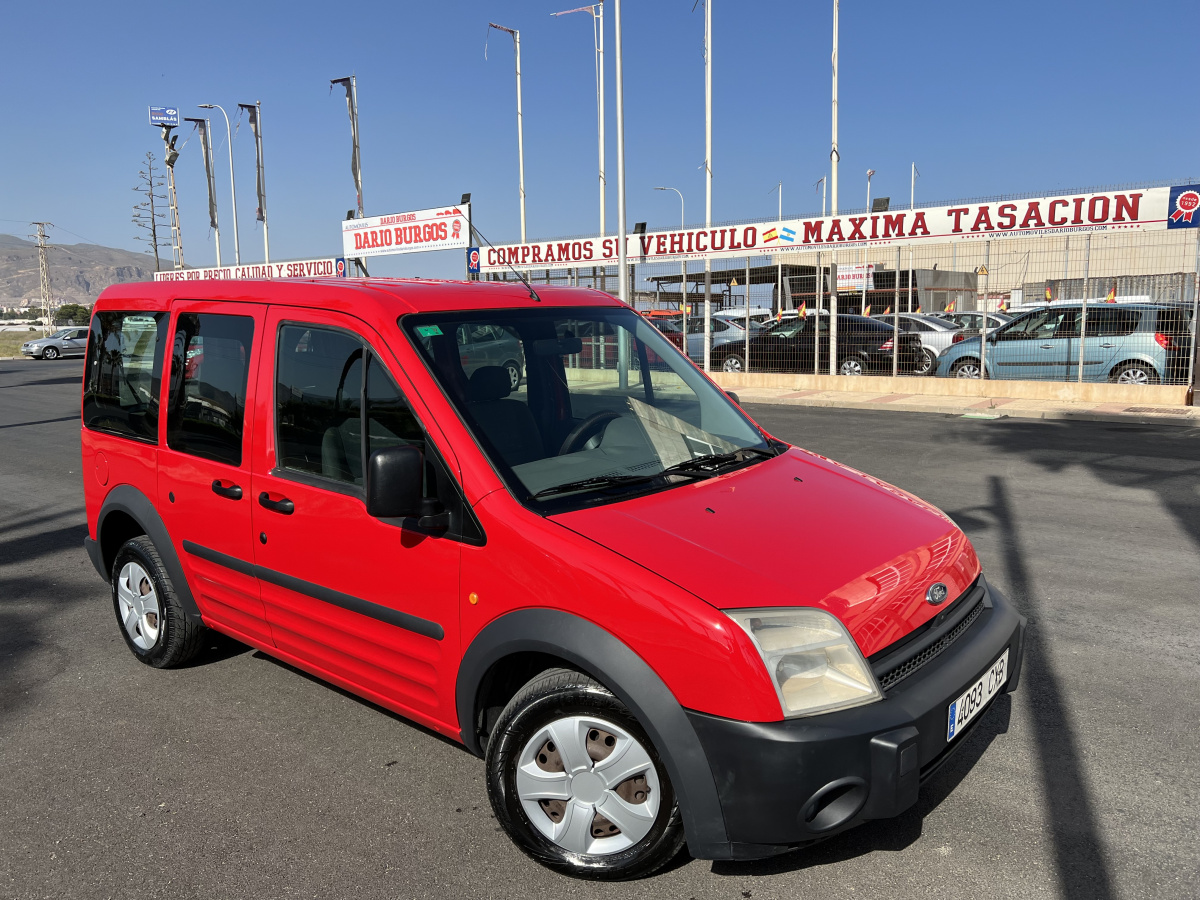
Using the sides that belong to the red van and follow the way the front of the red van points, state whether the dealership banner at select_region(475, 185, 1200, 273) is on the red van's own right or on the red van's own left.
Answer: on the red van's own left

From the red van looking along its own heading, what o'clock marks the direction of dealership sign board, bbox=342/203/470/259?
The dealership sign board is roughly at 7 o'clock from the red van.

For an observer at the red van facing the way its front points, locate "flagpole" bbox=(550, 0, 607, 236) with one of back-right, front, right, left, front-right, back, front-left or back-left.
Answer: back-left

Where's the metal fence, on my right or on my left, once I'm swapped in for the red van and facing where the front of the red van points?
on my left

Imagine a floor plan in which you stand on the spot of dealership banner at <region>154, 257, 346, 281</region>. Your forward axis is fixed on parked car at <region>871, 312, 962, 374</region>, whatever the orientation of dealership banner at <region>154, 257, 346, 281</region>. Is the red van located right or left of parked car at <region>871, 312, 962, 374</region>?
right

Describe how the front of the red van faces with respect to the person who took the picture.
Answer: facing the viewer and to the right of the viewer

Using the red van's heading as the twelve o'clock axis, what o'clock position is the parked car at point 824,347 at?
The parked car is roughly at 8 o'clock from the red van.

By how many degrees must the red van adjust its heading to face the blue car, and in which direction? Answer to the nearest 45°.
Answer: approximately 90° to its left

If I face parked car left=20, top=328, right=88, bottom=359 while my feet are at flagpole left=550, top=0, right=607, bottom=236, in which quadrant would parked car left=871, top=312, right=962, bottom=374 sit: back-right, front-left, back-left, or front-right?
back-left

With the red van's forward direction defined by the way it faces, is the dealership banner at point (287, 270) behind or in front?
behind

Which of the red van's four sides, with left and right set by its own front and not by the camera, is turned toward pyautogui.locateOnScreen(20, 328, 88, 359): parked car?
back
